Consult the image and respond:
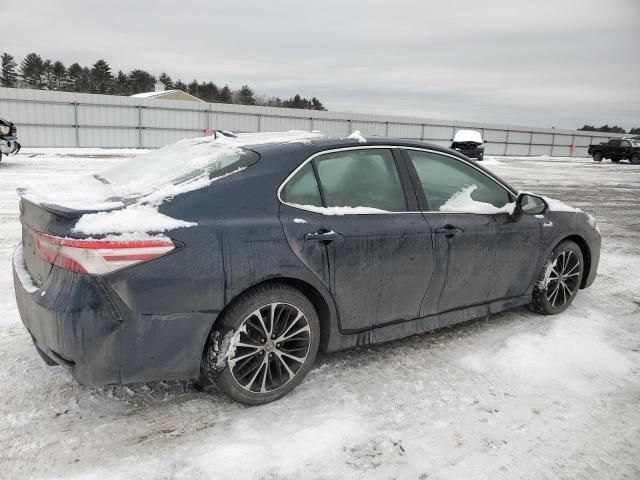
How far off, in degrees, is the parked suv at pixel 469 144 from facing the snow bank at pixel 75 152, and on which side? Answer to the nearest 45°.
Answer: approximately 90° to its right

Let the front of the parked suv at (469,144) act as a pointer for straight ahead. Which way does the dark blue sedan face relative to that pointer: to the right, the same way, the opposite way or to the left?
to the left

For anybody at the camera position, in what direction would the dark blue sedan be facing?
facing away from the viewer and to the right of the viewer

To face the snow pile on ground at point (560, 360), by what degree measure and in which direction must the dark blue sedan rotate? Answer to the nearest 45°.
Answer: approximately 45° to its right

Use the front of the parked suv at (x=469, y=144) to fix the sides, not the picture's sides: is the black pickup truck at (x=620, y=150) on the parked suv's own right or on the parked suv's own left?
on the parked suv's own left

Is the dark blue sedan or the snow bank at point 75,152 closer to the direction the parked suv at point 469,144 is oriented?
the dark blue sedan

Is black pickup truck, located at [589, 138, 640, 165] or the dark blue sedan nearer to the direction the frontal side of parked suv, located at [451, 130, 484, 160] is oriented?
the dark blue sedan

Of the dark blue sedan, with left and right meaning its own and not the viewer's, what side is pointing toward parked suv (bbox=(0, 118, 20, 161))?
left
